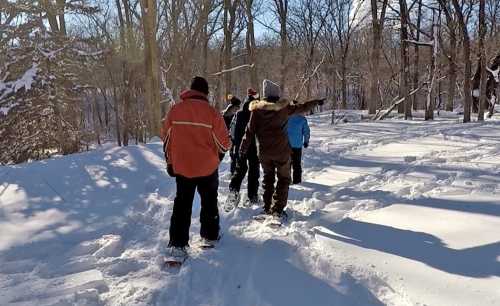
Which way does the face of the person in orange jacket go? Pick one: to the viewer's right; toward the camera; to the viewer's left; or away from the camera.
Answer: away from the camera

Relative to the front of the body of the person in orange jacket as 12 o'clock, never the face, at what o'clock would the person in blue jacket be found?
The person in blue jacket is roughly at 1 o'clock from the person in orange jacket.

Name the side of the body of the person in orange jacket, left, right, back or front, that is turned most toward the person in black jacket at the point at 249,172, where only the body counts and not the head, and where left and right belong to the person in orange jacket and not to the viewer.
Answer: front

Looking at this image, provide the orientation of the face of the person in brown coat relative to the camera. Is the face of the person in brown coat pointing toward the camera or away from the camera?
away from the camera

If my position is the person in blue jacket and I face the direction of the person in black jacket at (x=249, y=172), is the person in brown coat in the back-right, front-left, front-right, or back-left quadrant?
front-left

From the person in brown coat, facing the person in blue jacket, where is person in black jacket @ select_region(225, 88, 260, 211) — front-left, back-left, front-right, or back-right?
front-left

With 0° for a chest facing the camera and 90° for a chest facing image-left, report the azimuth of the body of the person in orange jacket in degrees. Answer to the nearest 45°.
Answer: approximately 180°

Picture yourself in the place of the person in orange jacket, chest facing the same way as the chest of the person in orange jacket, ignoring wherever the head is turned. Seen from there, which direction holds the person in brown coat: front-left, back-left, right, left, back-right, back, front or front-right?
front-right
